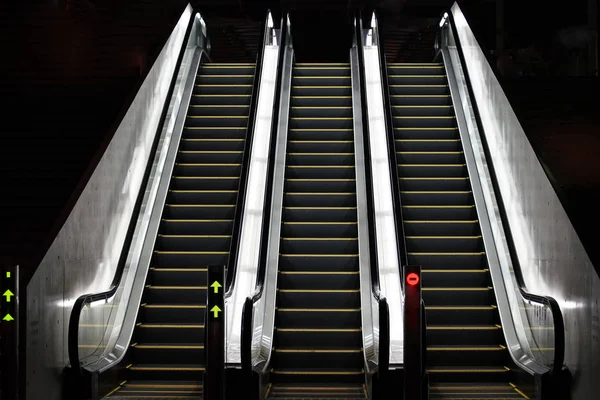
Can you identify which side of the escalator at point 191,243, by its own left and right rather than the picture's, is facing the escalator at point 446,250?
left

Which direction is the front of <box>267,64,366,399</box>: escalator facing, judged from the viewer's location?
facing the viewer

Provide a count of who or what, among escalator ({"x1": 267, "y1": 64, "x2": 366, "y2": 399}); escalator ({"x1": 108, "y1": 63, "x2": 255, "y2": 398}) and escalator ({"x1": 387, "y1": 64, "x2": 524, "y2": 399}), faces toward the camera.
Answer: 3

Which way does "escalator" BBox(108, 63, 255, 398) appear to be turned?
toward the camera

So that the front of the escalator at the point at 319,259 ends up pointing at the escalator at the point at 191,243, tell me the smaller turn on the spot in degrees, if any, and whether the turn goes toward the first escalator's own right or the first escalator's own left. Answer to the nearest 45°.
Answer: approximately 90° to the first escalator's own right

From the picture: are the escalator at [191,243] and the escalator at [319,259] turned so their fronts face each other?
no

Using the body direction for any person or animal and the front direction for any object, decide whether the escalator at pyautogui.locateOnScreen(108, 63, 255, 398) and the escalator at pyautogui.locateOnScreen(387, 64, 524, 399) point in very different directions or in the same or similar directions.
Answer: same or similar directions

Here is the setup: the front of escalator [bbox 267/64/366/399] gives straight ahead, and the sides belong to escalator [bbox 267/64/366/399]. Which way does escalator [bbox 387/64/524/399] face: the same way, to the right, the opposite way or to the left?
the same way

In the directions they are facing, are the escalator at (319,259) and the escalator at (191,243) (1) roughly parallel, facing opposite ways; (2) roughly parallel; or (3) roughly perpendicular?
roughly parallel

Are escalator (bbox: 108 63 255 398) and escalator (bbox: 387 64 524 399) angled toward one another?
no

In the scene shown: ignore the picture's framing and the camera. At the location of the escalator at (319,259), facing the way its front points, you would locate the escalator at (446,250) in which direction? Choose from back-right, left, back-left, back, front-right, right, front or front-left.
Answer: left

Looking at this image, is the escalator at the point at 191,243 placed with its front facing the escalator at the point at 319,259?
no

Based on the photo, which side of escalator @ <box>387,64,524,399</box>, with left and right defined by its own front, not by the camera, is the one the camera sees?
front
